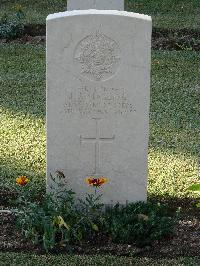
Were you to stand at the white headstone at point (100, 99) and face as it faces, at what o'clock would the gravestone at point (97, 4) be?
The gravestone is roughly at 6 o'clock from the white headstone.

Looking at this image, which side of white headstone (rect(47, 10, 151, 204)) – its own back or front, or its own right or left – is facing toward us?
front

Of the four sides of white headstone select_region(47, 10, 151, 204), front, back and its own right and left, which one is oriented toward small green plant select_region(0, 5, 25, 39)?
back

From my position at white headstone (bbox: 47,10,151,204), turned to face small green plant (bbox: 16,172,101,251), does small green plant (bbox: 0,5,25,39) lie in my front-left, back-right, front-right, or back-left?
back-right
